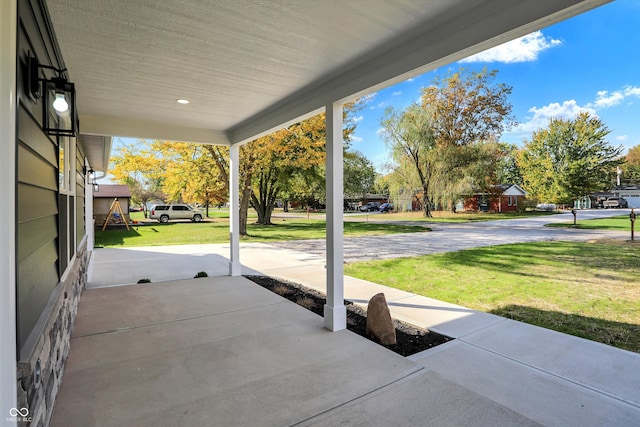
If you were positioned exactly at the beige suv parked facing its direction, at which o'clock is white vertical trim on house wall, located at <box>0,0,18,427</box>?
The white vertical trim on house wall is roughly at 3 o'clock from the beige suv parked.

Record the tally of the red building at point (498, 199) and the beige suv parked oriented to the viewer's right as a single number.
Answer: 1

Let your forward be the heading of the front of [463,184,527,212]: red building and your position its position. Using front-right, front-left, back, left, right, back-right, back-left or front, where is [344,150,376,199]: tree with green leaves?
right

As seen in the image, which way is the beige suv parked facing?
to the viewer's right

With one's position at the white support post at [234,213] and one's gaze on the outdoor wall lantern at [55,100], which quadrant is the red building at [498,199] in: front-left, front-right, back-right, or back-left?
back-left

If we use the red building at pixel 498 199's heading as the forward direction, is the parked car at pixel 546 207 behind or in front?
in front

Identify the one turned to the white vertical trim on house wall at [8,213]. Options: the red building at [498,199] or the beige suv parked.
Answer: the red building

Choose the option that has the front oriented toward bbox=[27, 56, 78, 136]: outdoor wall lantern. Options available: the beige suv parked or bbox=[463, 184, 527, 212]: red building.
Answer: the red building

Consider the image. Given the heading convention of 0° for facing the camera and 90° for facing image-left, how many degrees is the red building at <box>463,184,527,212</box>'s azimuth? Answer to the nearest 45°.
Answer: approximately 0°
